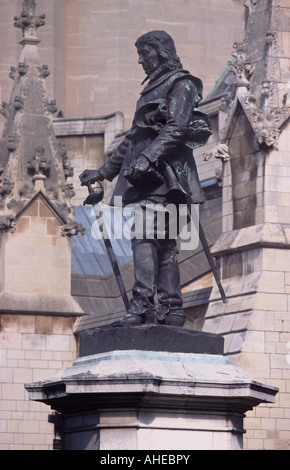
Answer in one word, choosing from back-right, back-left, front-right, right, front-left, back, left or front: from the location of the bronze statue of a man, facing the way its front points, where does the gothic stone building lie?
back-right
